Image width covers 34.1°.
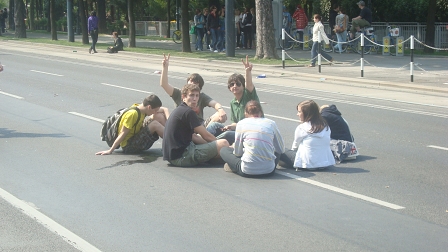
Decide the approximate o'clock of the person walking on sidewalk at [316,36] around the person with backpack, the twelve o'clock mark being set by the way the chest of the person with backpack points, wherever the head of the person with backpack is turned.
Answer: The person walking on sidewalk is roughly at 10 o'clock from the person with backpack.

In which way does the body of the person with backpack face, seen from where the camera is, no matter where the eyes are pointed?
to the viewer's right

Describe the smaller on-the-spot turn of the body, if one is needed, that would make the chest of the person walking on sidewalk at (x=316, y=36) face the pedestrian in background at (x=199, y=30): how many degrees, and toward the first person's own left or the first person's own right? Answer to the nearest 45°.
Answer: approximately 45° to the first person's own right

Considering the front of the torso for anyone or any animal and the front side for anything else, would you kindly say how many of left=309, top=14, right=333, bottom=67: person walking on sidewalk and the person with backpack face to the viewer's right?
1

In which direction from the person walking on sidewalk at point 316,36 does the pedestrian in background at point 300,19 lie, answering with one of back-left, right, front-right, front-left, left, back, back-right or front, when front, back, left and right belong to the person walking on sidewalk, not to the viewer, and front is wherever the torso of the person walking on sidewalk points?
right

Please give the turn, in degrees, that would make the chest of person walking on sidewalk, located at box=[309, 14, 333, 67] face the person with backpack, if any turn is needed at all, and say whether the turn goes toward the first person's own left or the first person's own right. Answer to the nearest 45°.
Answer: approximately 90° to the first person's own left

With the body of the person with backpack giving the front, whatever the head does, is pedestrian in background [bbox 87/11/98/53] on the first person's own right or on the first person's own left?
on the first person's own left

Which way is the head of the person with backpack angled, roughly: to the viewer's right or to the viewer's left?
to the viewer's right

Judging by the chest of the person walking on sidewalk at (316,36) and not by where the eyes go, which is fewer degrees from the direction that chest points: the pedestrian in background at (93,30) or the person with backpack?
the pedestrian in background

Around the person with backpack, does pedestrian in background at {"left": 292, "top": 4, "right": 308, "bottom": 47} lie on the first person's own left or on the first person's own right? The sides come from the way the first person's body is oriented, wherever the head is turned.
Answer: on the first person's own left

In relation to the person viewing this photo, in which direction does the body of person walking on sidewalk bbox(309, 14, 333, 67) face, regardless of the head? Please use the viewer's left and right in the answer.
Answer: facing to the left of the viewer

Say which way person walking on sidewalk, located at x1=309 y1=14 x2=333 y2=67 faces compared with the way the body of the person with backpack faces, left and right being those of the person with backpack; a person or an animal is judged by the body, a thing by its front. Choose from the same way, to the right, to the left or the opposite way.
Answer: the opposite way
